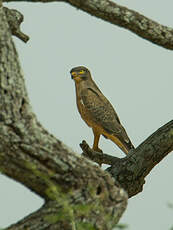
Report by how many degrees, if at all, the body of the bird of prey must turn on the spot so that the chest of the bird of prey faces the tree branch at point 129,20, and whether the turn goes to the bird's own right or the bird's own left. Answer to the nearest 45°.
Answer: approximately 90° to the bird's own left

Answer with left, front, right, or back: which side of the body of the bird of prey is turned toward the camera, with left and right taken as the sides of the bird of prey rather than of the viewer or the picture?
left

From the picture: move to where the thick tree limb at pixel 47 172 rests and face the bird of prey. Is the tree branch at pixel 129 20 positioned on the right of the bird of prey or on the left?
right
